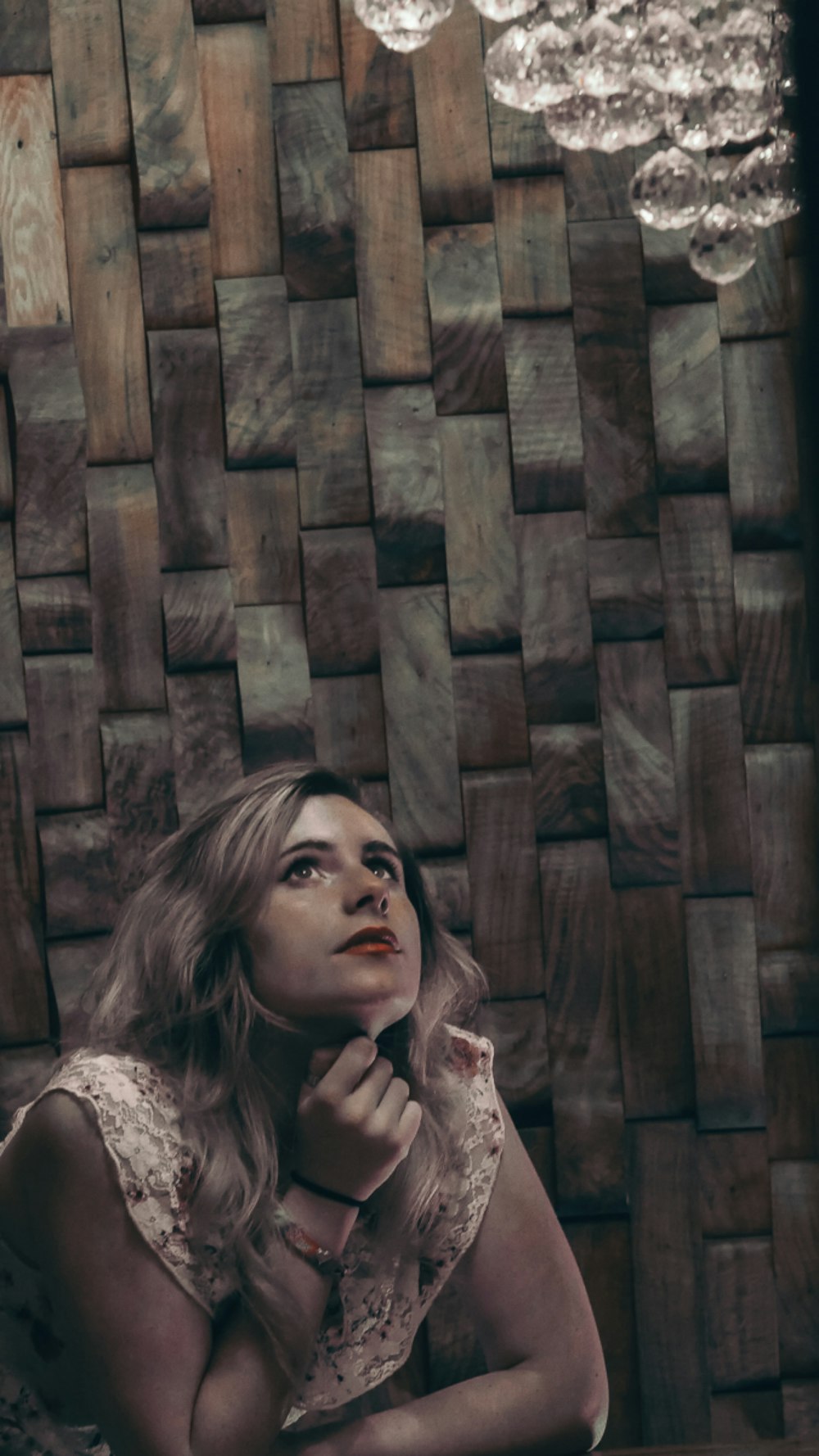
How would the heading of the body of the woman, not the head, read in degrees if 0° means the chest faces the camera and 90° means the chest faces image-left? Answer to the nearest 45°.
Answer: approximately 315°

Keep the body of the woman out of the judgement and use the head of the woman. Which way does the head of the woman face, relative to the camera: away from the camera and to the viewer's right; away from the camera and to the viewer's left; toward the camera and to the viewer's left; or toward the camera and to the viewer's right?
toward the camera and to the viewer's right
